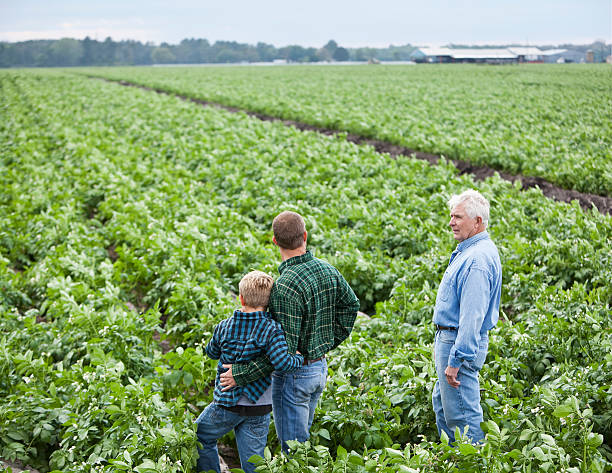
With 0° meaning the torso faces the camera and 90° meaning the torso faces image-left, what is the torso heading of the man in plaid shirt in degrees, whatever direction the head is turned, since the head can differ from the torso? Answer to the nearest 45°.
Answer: approximately 135°

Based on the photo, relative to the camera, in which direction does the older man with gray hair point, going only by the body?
to the viewer's left

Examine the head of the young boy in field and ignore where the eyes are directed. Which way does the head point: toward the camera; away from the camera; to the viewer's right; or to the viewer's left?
away from the camera

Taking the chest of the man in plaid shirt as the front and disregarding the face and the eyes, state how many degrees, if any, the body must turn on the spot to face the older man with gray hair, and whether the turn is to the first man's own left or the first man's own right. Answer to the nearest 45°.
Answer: approximately 135° to the first man's own right

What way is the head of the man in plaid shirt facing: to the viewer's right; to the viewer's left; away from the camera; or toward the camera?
away from the camera
